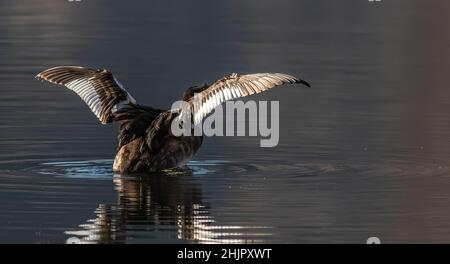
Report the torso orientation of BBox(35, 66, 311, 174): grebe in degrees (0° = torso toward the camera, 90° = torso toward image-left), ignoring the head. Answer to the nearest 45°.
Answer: approximately 225°
